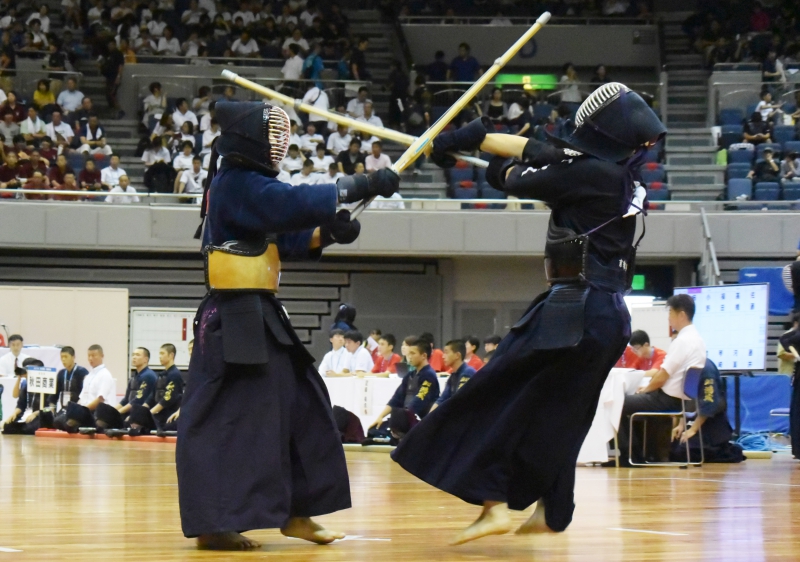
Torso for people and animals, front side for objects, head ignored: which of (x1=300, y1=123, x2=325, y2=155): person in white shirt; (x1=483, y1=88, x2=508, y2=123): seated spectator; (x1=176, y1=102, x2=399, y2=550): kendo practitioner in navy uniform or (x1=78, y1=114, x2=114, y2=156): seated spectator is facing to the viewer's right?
the kendo practitioner in navy uniform

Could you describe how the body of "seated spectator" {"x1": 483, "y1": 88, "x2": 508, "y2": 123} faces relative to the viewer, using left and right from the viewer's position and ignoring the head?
facing the viewer

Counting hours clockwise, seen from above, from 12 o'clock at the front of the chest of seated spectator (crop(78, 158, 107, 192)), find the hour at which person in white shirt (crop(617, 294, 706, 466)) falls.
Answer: The person in white shirt is roughly at 11 o'clock from the seated spectator.

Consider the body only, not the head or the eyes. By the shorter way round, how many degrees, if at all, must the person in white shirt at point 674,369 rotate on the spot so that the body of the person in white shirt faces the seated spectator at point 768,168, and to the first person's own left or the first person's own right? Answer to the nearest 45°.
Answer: approximately 90° to the first person's own right

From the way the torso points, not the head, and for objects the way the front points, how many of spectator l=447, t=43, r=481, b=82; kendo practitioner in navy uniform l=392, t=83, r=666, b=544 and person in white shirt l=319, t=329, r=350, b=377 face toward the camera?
2

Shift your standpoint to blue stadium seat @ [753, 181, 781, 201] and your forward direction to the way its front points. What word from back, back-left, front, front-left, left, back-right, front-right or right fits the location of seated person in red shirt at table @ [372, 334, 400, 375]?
front-right

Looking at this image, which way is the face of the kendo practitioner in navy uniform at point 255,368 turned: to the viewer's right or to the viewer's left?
to the viewer's right

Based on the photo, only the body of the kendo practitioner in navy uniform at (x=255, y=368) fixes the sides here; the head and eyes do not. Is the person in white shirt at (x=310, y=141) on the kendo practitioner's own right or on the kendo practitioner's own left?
on the kendo practitioner's own left

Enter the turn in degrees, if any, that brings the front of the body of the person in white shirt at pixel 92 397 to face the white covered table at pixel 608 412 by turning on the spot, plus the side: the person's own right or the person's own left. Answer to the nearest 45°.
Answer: approximately 90° to the person's own left

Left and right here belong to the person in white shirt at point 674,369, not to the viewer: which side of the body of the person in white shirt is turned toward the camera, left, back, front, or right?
left

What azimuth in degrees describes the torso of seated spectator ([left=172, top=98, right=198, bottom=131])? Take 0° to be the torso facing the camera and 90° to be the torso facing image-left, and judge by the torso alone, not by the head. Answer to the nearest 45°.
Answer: approximately 315°

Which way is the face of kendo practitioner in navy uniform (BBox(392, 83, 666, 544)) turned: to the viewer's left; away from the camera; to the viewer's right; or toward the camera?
to the viewer's left

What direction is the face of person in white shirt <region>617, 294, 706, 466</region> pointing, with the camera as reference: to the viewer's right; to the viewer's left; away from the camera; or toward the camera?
to the viewer's left

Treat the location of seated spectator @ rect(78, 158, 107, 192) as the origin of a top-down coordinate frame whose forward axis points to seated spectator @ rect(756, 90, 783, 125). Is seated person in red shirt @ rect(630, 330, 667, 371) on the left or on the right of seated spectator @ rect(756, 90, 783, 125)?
right

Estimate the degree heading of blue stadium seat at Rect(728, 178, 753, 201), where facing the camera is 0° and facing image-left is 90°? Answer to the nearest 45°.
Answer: approximately 0°

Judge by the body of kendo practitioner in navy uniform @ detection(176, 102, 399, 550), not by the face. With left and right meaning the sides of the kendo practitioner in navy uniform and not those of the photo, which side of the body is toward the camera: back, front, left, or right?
right

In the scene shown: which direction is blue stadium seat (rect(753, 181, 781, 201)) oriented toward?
toward the camera
